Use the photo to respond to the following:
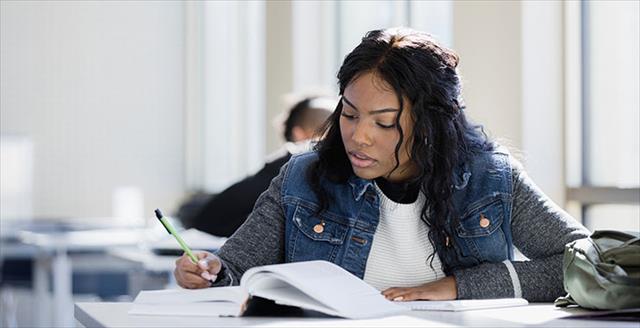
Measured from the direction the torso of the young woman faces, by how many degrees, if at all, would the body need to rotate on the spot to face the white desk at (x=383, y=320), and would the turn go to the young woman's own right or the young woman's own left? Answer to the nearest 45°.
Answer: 0° — they already face it

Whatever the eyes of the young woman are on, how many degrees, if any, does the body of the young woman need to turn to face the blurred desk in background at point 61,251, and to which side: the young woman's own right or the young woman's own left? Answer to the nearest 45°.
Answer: approximately 135° to the young woman's own right

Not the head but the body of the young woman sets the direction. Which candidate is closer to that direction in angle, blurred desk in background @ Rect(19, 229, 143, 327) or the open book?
the open book

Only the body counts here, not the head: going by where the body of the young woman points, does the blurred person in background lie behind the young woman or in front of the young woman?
behind

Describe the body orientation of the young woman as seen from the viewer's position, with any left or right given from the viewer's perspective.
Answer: facing the viewer

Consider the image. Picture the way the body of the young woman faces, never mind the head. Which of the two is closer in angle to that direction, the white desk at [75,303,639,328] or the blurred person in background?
the white desk

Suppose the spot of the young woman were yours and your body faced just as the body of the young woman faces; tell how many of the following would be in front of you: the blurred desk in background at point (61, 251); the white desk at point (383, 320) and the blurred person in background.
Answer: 1

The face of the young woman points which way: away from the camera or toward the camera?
toward the camera
